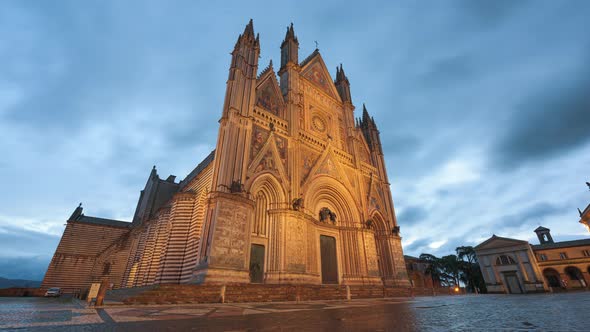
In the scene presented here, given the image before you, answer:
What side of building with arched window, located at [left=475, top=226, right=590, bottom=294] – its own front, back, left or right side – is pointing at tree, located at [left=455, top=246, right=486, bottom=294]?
right

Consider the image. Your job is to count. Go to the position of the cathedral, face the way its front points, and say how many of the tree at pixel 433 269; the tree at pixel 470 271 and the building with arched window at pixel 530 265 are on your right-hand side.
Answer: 0

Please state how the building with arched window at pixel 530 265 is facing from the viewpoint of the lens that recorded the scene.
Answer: facing the viewer and to the left of the viewer

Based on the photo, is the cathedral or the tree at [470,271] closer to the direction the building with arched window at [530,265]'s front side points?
the cathedral

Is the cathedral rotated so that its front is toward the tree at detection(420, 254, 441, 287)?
no

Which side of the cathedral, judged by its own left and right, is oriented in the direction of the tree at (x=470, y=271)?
left

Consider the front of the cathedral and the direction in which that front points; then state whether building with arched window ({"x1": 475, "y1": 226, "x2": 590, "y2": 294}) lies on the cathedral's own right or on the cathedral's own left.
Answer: on the cathedral's own left

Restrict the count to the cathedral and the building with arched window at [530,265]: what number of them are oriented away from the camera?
0

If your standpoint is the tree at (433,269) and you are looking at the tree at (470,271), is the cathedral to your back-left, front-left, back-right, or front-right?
back-right

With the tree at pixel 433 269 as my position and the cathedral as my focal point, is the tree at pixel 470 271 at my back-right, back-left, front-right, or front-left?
back-left
